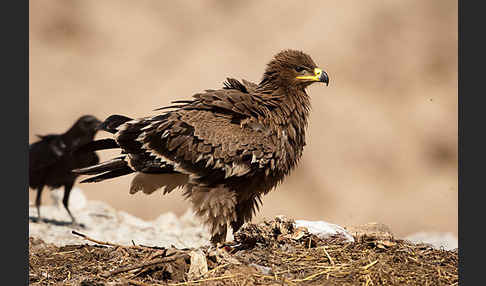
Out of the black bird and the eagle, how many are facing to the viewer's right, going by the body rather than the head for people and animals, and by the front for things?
2

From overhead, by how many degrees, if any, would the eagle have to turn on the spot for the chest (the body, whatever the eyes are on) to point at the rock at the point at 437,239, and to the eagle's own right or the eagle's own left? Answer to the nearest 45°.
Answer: approximately 45° to the eagle's own left

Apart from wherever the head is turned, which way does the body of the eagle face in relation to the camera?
to the viewer's right

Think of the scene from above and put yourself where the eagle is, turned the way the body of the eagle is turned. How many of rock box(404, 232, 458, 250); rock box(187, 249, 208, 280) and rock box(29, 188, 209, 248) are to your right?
1

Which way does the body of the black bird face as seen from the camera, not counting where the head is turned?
to the viewer's right

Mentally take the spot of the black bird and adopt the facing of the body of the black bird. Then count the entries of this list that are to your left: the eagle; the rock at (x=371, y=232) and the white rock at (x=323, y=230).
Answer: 0

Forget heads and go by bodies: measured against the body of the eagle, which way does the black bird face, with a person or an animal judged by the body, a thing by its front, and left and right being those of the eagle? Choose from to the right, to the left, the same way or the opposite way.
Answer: the same way

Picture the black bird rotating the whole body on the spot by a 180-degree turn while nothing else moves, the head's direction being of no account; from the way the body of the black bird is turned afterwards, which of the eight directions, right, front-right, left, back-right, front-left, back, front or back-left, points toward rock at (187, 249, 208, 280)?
left

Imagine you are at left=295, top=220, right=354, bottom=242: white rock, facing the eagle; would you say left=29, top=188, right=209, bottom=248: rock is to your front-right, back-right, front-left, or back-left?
front-right

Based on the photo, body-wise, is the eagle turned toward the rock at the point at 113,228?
no
